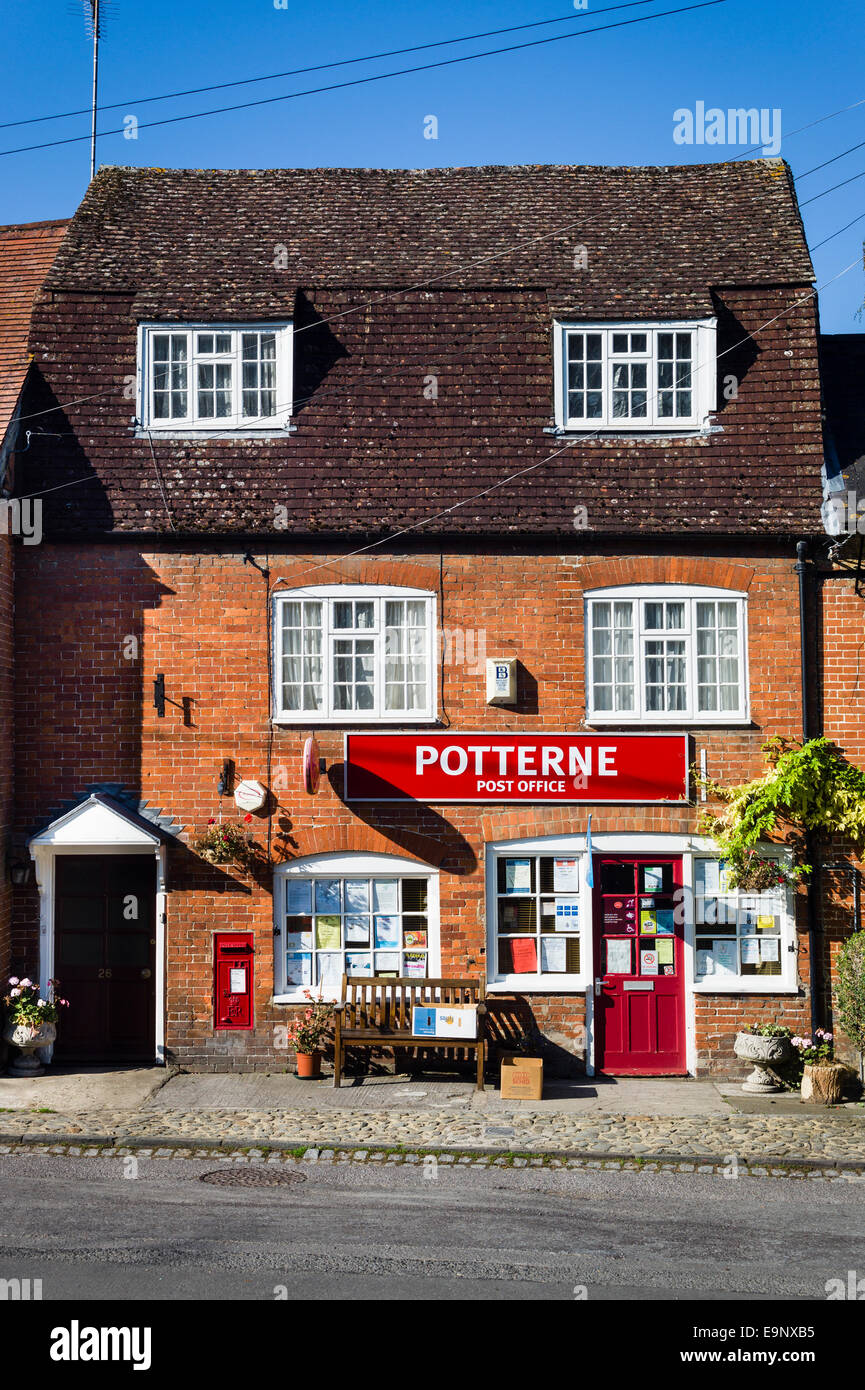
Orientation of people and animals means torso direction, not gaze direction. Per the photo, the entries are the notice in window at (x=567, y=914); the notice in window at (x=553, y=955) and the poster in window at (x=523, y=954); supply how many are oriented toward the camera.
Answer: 3

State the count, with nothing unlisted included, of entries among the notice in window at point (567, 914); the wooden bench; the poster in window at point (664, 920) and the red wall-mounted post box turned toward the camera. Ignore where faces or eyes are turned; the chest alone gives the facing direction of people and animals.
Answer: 4

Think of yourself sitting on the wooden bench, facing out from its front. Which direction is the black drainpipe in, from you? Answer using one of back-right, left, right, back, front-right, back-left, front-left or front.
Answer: left

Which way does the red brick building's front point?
toward the camera

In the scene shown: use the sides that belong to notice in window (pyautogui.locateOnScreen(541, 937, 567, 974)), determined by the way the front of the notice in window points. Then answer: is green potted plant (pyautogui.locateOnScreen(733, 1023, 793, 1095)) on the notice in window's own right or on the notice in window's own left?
on the notice in window's own left

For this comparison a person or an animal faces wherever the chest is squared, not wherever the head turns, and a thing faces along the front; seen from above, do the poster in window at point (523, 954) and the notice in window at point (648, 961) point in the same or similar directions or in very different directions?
same or similar directions

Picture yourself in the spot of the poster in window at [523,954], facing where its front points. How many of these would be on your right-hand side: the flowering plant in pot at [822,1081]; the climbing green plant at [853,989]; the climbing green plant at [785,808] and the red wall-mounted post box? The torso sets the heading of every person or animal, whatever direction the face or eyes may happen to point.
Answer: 1

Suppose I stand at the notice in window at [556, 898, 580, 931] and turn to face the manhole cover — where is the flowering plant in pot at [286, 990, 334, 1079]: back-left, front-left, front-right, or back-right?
front-right

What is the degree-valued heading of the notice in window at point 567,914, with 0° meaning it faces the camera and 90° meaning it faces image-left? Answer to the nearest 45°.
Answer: approximately 0°

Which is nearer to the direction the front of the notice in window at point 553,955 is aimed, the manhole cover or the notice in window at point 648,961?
the manhole cover

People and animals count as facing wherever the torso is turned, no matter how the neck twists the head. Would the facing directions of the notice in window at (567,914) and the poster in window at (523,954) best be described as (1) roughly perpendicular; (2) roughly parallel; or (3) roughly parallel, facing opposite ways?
roughly parallel

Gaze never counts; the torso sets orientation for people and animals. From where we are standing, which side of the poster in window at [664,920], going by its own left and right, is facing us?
front

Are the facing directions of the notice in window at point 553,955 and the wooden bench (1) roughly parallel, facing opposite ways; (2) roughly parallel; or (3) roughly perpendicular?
roughly parallel

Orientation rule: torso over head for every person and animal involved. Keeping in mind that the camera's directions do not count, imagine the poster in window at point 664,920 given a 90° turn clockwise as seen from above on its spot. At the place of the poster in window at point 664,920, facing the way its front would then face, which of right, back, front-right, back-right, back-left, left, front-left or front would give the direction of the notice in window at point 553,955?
front

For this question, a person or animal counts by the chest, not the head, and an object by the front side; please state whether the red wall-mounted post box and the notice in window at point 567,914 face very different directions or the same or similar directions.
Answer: same or similar directions

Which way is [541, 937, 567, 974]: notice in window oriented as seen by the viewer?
toward the camera
